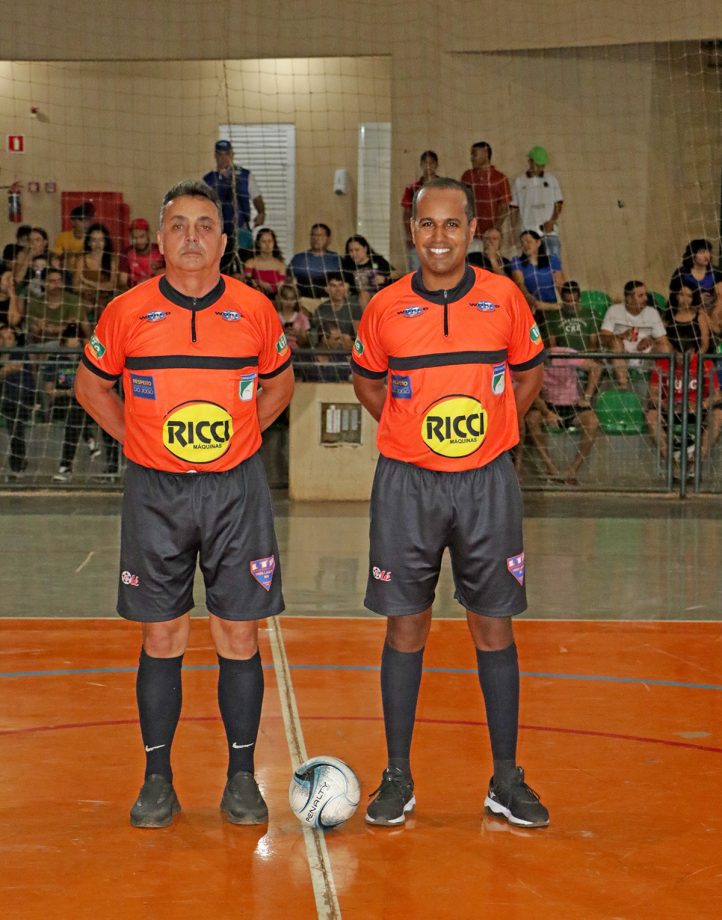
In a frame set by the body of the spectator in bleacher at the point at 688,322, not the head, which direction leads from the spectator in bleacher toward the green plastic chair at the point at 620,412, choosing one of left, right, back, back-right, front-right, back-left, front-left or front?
front-right

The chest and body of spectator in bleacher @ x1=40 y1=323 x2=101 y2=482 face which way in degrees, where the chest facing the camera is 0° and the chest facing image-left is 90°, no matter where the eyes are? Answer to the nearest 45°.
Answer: approximately 315°

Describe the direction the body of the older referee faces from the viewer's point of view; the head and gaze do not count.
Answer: toward the camera

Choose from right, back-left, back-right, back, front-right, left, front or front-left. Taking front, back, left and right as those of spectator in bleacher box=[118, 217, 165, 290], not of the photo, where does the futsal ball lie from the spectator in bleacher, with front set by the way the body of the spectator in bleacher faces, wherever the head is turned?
front

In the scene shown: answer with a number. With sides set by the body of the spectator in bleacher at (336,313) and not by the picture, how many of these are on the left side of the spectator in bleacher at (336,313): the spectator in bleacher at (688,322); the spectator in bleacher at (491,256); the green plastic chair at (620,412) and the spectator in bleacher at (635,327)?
4

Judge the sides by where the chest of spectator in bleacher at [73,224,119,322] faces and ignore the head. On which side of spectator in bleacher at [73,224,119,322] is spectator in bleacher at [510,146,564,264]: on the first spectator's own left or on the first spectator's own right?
on the first spectator's own left

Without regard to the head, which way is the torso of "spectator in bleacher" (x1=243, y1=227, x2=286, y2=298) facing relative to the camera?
toward the camera

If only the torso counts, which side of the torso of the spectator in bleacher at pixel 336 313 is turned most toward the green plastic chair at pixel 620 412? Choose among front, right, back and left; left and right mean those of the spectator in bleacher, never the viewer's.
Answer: left

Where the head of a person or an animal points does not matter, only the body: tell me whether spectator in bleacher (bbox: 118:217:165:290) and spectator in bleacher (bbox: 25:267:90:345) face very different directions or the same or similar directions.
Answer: same or similar directions

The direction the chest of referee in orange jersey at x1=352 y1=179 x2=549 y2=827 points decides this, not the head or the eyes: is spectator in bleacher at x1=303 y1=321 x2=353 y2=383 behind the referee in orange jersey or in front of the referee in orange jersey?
behind

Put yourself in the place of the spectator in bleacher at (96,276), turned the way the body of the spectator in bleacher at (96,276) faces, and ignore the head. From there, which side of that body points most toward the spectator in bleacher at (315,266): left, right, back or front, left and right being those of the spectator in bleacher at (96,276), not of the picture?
left

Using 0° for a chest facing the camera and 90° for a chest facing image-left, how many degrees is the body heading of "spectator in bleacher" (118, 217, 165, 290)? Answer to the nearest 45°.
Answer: approximately 0°

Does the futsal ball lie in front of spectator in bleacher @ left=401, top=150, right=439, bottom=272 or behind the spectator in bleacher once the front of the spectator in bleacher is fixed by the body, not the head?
in front

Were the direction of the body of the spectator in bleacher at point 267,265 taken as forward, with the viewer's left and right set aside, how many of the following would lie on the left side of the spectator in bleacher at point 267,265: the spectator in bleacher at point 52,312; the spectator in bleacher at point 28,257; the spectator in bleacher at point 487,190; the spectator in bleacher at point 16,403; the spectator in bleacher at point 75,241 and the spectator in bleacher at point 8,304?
1

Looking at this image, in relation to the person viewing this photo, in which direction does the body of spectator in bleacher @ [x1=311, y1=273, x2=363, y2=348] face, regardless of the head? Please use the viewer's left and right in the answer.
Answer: facing the viewer

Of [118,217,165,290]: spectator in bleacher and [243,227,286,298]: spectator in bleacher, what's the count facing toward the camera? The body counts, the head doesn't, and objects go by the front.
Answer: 2

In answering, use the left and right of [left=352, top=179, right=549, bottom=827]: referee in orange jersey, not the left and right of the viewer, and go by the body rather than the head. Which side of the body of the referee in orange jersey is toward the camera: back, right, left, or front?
front
